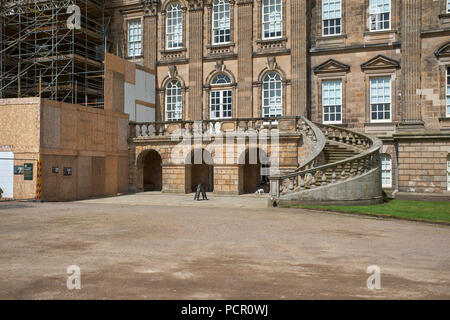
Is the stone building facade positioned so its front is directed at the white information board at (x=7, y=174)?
no

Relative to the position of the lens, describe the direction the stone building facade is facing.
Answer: facing the viewer

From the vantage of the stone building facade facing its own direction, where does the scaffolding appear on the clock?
The scaffolding is roughly at 3 o'clock from the stone building facade.
